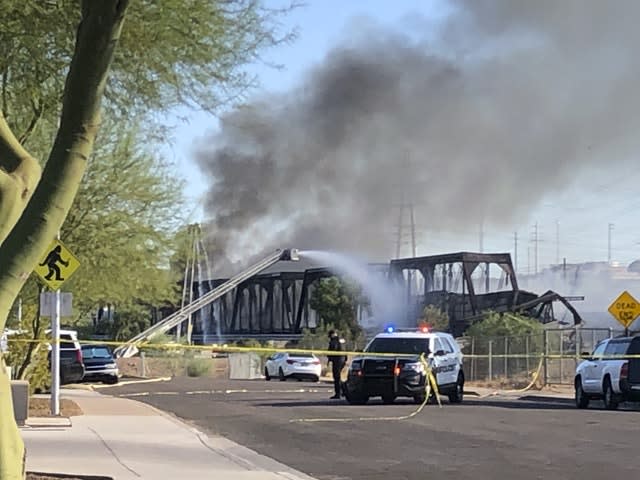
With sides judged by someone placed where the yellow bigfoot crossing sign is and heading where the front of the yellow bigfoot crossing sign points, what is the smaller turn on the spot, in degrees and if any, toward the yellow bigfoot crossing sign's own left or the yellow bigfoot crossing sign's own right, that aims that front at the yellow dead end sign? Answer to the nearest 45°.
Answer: approximately 135° to the yellow bigfoot crossing sign's own left

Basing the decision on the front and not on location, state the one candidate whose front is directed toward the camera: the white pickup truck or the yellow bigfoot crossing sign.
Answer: the yellow bigfoot crossing sign

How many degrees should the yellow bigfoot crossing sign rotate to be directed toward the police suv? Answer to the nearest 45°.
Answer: approximately 135° to its left

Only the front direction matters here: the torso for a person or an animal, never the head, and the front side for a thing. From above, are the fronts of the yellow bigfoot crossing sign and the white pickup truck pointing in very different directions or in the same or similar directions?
very different directions

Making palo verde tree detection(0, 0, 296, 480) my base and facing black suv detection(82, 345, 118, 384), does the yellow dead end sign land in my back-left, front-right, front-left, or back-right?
front-right

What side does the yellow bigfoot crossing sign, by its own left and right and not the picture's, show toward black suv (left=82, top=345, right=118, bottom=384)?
back

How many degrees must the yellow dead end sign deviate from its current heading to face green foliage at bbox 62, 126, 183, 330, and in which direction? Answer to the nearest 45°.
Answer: approximately 45° to its right

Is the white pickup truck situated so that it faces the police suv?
no

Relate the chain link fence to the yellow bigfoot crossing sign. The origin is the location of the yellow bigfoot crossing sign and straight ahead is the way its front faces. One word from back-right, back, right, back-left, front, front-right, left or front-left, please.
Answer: back-left

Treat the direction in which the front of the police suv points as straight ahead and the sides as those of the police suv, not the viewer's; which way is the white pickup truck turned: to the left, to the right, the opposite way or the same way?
to the right

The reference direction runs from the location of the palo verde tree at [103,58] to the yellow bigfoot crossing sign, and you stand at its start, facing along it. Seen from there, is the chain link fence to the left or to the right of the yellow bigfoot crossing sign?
right

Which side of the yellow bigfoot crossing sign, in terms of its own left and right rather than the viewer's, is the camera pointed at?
front

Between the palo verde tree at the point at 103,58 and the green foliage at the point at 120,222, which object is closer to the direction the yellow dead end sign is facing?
the palo verde tree

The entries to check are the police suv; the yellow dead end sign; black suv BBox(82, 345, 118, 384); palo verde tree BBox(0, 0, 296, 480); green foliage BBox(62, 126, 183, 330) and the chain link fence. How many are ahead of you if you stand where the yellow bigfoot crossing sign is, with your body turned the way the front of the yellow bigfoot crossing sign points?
1

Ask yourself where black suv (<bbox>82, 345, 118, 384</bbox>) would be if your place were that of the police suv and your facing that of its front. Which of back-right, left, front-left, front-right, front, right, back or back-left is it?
right

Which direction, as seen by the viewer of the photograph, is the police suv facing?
facing the viewer and to the left of the viewer

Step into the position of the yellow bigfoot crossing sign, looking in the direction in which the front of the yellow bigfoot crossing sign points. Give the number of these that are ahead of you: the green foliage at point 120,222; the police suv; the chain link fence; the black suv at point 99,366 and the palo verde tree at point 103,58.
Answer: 1
